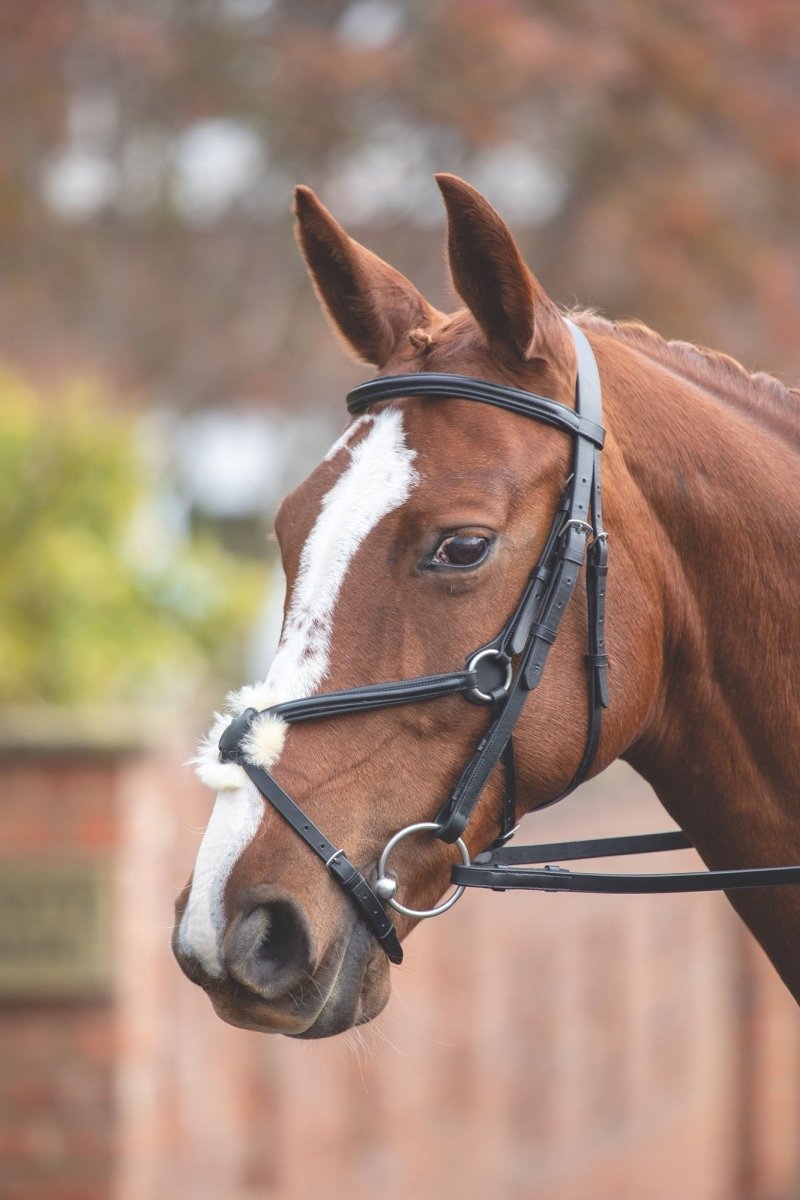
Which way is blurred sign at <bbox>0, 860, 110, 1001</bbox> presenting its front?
toward the camera

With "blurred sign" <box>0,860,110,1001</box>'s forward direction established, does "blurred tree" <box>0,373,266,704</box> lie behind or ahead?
behind

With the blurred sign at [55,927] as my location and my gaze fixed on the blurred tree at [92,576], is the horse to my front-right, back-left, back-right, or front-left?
back-right

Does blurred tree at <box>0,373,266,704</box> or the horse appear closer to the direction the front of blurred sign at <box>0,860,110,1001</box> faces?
the horse

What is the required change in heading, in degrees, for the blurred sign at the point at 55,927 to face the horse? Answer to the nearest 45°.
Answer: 0° — it already faces it
